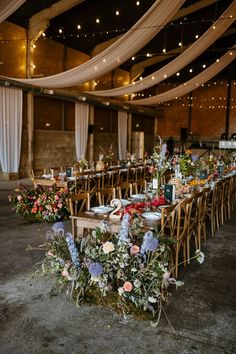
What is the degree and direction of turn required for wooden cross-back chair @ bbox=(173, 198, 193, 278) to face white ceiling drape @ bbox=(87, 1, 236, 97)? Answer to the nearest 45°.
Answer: approximately 45° to its right

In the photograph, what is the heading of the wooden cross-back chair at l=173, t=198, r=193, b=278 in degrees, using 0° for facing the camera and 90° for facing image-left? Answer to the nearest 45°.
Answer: approximately 135°

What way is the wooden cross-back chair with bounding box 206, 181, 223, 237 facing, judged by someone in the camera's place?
facing away from the viewer and to the left of the viewer

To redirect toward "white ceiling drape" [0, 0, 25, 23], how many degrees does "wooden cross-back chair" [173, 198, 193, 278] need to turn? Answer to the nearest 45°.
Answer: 0° — it already faces it

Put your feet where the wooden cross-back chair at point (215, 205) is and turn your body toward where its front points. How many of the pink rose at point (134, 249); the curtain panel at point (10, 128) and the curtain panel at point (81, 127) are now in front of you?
2

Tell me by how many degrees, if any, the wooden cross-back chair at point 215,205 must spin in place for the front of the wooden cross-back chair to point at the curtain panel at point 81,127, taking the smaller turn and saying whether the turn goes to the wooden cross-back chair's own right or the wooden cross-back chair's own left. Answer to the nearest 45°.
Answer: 0° — it already faces it

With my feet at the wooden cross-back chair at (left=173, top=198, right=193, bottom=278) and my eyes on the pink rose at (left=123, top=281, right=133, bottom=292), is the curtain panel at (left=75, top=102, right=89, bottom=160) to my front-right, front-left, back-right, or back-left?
back-right
